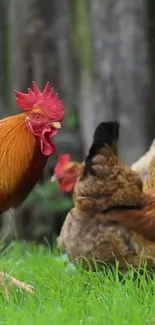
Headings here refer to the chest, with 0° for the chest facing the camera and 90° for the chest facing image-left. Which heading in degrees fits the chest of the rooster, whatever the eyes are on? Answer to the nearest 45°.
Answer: approximately 270°
